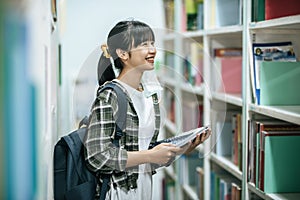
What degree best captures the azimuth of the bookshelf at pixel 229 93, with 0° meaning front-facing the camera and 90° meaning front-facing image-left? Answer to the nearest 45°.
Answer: approximately 45°

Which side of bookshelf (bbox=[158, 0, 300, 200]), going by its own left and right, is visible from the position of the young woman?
front

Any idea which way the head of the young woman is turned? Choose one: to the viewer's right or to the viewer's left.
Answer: to the viewer's right
